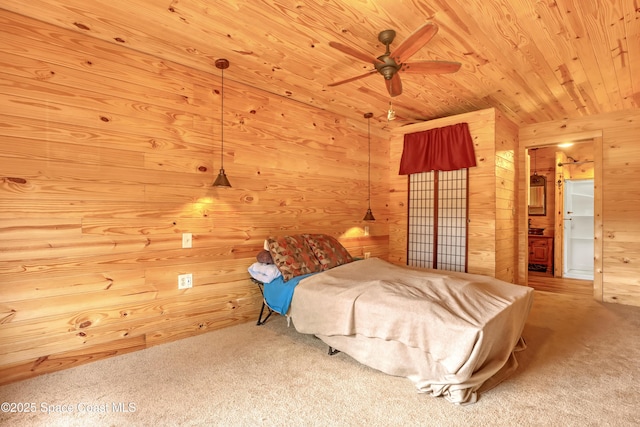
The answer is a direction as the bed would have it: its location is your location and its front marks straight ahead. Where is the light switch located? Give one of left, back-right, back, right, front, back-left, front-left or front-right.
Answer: back-right

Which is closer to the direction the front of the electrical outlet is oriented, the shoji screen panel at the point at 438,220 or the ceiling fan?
the ceiling fan

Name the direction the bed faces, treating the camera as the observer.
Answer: facing the viewer and to the right of the viewer

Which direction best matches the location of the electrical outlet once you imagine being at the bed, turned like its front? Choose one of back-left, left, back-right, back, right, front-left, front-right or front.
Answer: back-right

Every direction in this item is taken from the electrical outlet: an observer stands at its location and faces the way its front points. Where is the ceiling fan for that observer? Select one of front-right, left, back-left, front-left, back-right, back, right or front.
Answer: front-left

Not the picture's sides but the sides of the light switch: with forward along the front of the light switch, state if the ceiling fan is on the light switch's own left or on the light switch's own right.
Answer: on the light switch's own left

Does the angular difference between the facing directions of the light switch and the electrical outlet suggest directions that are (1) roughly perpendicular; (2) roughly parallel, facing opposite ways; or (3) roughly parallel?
roughly parallel

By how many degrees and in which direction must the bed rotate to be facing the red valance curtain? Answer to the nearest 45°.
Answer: approximately 135° to its left

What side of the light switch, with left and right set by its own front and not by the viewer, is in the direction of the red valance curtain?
left

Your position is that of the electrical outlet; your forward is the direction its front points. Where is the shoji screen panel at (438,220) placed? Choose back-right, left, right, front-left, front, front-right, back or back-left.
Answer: left

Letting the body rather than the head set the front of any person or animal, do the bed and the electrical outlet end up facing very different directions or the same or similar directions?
same or similar directions
